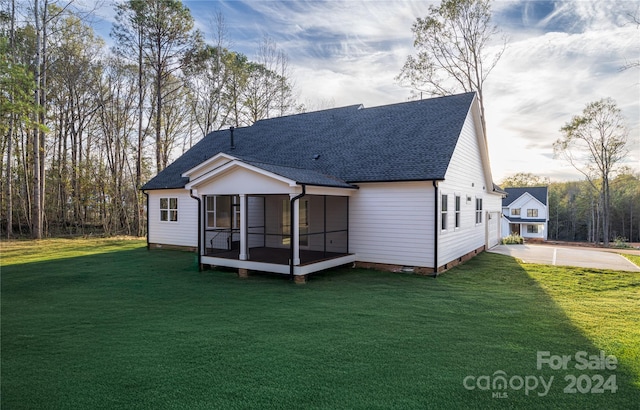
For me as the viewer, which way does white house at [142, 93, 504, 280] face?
facing away from the viewer and to the right of the viewer

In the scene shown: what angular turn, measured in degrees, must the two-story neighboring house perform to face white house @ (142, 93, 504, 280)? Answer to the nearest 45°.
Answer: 0° — it already faces it

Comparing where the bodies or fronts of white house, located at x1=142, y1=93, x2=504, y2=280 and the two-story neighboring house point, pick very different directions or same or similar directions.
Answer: very different directions

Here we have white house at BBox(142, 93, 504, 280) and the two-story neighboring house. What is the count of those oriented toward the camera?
1

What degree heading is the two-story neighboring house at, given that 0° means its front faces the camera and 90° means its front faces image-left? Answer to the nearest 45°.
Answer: approximately 0°

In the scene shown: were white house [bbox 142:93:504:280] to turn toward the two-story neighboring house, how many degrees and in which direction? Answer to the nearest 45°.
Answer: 0° — it already faces it
